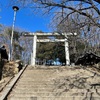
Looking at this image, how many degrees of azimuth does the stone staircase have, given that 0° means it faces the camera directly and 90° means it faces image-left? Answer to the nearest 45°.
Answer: approximately 0°
